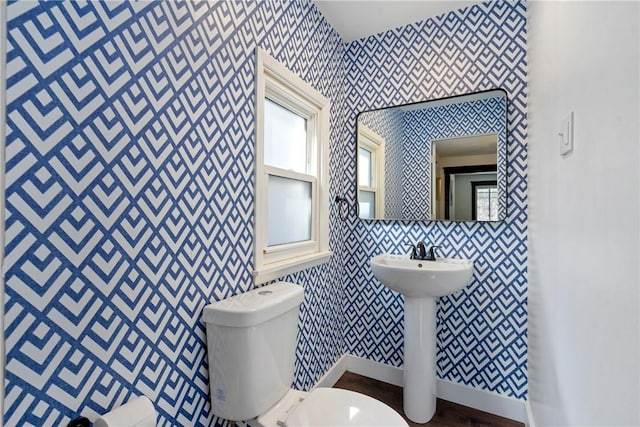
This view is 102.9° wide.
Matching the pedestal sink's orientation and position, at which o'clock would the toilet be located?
The toilet is roughly at 1 o'clock from the pedestal sink.

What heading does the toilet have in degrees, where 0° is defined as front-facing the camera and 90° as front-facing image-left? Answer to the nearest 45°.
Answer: approximately 315°

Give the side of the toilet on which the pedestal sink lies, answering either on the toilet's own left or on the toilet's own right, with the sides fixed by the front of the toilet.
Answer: on the toilet's own left

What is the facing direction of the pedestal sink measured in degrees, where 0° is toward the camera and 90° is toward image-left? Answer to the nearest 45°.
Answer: approximately 0°

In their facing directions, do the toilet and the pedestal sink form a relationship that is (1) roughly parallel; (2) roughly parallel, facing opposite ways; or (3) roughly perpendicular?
roughly perpendicular
